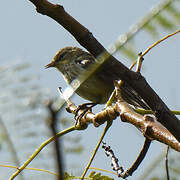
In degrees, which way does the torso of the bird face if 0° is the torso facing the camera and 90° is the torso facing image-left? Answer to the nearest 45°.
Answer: approximately 90°

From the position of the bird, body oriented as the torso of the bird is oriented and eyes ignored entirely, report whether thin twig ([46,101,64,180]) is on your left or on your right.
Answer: on your right
